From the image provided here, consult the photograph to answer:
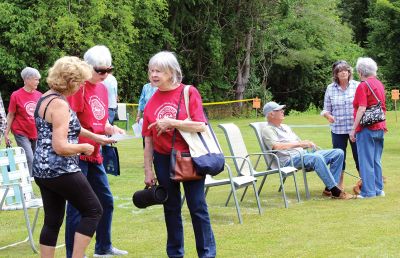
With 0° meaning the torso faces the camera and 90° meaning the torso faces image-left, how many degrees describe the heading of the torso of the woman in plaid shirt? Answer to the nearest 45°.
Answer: approximately 0°

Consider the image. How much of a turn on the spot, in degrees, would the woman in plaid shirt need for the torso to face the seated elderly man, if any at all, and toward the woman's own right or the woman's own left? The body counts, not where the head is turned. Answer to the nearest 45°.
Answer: approximately 45° to the woman's own right

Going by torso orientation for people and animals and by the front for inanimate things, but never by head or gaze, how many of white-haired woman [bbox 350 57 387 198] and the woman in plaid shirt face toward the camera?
1

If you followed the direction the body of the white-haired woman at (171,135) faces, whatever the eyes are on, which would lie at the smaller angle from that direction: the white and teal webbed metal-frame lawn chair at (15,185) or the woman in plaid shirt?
the white and teal webbed metal-frame lawn chair

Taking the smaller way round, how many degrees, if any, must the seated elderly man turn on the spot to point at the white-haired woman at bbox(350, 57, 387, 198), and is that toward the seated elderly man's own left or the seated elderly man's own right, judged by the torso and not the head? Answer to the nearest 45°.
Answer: approximately 45° to the seated elderly man's own left

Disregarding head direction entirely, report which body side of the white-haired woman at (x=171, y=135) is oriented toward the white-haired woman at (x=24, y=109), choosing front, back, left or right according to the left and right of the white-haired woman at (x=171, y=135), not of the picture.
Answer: right

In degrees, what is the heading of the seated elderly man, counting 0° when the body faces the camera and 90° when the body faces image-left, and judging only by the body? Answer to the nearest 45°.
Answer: approximately 315°

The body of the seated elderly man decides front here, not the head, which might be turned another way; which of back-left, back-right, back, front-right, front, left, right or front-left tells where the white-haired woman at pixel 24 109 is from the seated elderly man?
back-right

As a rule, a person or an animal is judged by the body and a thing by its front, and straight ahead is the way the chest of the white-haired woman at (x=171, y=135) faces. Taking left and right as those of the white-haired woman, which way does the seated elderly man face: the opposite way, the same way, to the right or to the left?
to the left

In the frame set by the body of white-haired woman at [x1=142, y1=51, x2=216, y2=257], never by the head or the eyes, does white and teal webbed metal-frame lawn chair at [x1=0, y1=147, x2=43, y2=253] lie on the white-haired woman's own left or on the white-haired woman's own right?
on the white-haired woman's own right

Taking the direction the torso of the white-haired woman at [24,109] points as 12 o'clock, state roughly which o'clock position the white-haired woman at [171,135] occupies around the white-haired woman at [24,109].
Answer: the white-haired woman at [171,135] is roughly at 1 o'clock from the white-haired woman at [24,109].

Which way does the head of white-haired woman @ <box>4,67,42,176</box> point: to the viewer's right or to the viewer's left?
to the viewer's right
